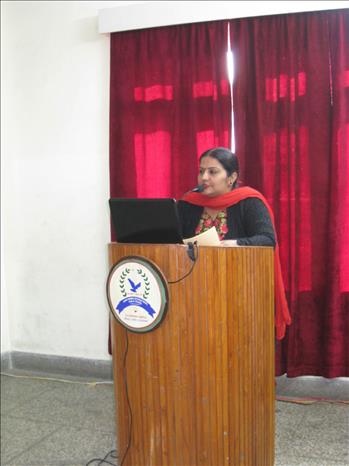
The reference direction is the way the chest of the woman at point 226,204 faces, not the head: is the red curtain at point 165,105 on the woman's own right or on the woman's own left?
on the woman's own right

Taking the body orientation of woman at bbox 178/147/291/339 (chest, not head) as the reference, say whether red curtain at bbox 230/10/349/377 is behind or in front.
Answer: behind

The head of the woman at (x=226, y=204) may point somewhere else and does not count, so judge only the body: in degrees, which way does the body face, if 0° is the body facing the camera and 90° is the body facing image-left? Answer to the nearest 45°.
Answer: approximately 45°

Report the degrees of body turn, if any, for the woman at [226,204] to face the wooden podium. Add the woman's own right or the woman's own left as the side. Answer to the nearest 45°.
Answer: approximately 45° to the woman's own left

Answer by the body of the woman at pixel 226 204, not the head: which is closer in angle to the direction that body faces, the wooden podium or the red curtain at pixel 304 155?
the wooden podium
